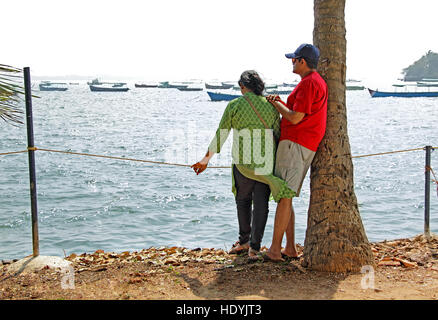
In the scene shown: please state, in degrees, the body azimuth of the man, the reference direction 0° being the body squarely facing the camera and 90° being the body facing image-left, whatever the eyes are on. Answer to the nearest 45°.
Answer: approximately 90°

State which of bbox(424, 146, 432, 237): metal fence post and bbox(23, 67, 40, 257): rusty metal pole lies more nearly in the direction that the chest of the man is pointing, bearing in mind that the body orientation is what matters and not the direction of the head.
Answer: the rusty metal pole

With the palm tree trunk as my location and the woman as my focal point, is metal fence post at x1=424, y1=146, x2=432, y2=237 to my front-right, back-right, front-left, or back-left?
back-right

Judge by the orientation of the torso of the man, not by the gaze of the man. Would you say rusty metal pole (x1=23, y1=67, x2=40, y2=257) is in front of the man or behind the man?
in front
